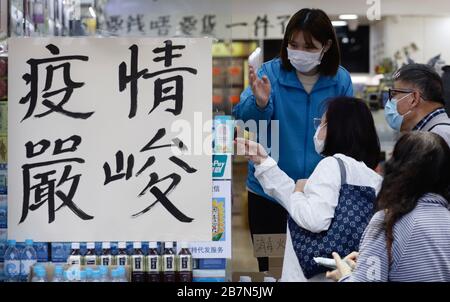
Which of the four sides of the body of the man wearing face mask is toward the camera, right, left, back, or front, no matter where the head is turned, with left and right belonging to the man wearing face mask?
left

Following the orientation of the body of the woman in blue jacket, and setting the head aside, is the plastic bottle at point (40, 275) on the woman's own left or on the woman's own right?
on the woman's own right

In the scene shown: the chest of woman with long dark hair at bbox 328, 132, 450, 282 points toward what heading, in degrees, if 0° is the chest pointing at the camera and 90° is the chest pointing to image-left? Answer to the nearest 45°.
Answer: approximately 135°

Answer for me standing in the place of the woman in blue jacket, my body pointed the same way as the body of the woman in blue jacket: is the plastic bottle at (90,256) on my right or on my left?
on my right

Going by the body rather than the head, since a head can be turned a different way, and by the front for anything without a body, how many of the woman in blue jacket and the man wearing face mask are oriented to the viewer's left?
1

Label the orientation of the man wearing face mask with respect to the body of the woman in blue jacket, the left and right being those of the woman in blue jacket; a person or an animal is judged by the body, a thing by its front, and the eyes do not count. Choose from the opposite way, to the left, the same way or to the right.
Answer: to the right

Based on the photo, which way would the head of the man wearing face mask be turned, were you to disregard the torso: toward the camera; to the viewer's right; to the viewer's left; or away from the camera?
to the viewer's left

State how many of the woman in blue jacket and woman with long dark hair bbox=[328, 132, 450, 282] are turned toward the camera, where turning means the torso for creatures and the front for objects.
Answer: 1

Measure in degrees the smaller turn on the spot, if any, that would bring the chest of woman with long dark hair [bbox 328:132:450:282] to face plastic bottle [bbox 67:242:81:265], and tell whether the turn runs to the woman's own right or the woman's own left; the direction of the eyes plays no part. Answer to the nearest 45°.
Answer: approximately 45° to the woman's own left

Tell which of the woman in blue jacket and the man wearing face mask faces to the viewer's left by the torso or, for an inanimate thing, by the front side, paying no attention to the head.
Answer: the man wearing face mask

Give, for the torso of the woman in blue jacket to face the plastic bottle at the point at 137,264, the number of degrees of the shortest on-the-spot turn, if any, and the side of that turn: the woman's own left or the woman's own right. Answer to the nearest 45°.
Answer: approximately 45° to the woman's own right
